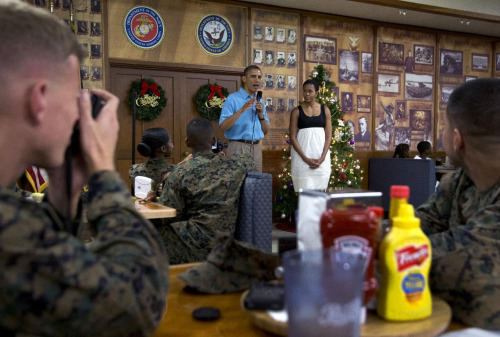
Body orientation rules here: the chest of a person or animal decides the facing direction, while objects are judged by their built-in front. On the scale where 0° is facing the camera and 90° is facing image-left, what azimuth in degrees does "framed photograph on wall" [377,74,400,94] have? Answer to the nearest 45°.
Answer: approximately 0°

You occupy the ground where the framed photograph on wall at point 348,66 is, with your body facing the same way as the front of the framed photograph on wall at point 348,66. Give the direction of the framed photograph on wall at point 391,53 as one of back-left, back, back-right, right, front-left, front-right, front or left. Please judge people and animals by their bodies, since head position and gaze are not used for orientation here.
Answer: left

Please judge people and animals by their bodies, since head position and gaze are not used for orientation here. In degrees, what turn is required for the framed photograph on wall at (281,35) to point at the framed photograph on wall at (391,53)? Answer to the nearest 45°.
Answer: approximately 135° to its left

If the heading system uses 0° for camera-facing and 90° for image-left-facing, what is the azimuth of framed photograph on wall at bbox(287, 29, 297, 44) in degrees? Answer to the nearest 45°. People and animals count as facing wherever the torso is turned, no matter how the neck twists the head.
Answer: approximately 0°

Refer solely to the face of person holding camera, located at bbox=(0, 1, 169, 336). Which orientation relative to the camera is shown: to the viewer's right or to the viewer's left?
to the viewer's right

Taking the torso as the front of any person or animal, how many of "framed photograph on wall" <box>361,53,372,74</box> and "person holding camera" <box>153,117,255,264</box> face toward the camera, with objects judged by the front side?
1

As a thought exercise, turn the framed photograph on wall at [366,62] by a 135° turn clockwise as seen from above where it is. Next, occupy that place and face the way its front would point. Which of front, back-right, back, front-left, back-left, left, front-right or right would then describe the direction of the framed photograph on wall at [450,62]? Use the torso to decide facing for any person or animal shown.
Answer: right

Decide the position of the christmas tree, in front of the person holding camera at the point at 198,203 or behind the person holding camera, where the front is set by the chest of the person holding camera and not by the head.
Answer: in front

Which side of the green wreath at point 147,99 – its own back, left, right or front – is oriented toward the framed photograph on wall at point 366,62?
left

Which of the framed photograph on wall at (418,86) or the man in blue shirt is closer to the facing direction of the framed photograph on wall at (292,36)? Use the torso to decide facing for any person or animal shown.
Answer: the man in blue shirt
